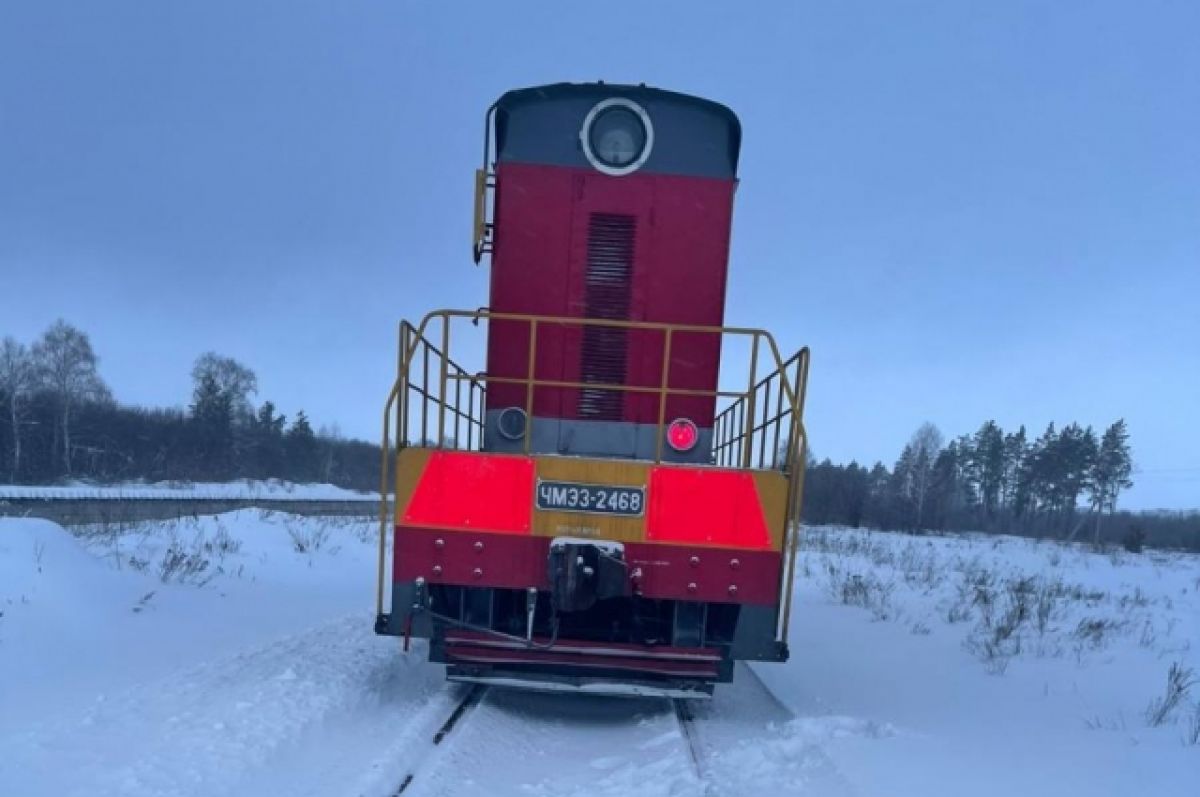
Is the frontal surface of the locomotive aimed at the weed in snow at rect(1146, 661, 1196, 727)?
no
